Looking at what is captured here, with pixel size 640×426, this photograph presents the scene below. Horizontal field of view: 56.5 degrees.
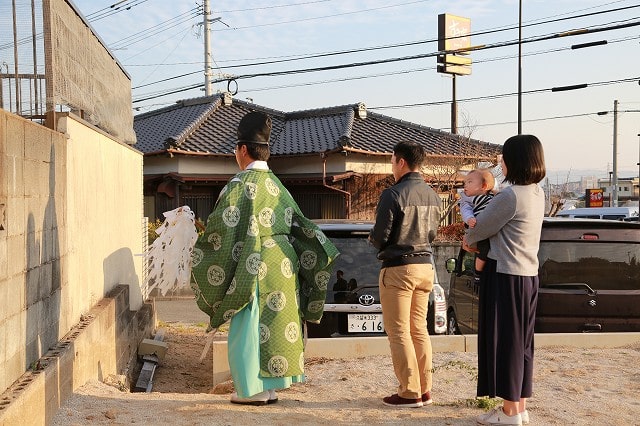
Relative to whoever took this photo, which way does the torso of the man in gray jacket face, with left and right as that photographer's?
facing away from the viewer and to the left of the viewer

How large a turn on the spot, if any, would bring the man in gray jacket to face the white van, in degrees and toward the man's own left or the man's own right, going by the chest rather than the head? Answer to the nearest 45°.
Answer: approximately 45° to the man's own right

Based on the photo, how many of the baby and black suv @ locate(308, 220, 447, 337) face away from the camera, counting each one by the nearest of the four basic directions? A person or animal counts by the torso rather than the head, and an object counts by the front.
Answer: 1

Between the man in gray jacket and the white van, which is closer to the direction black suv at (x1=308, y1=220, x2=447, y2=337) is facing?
the white van

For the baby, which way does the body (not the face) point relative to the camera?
to the viewer's left

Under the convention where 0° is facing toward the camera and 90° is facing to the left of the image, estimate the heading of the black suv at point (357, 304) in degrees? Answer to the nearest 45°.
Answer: approximately 180°

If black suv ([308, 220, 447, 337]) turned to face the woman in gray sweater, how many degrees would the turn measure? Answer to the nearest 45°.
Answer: approximately 135° to its right

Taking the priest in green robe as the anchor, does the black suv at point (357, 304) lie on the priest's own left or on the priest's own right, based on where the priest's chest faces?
on the priest's own right

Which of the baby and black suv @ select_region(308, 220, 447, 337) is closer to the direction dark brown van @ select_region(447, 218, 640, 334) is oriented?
the black suv

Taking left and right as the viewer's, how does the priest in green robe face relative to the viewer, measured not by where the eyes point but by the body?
facing away from the viewer and to the left of the viewer
